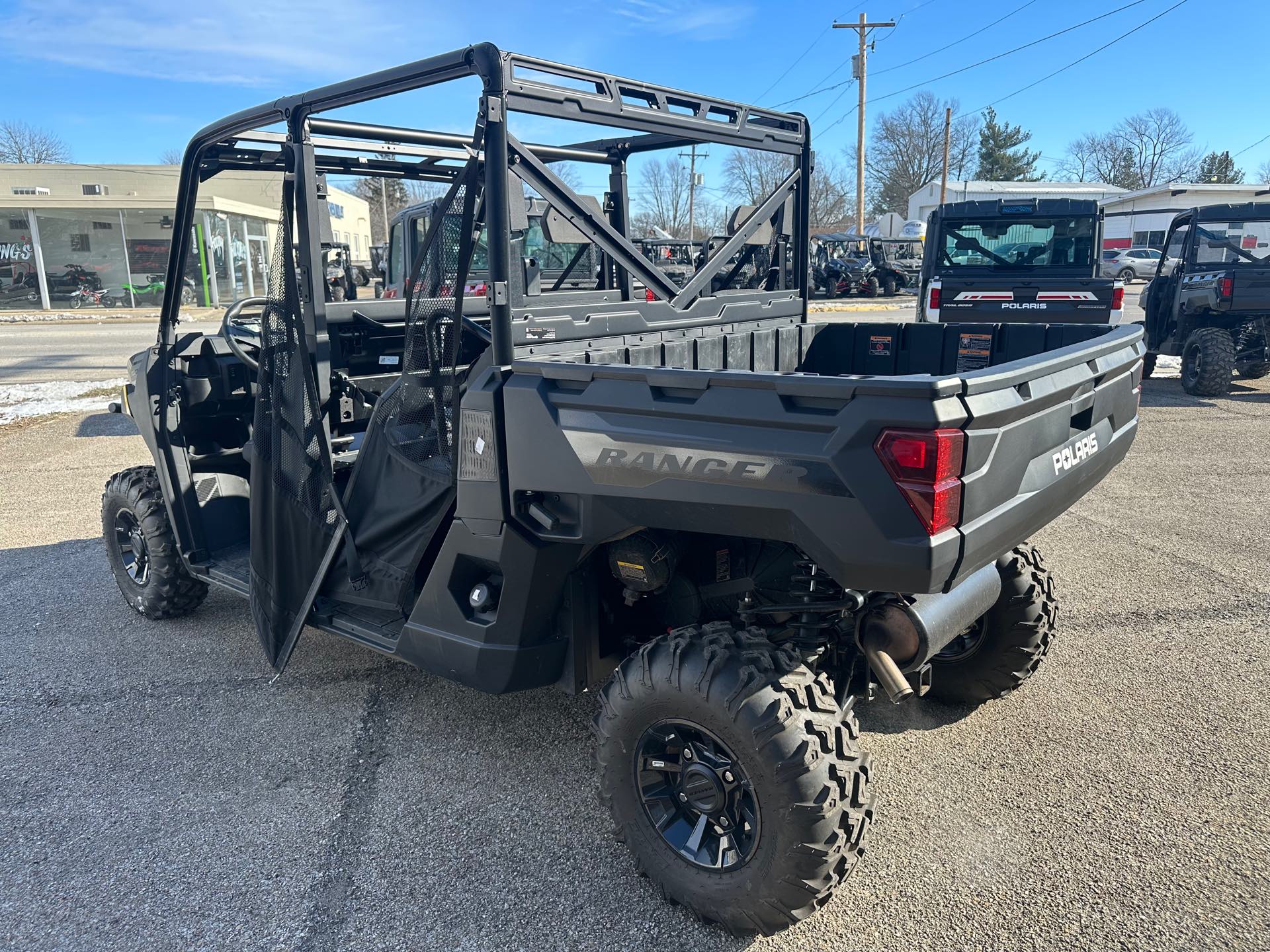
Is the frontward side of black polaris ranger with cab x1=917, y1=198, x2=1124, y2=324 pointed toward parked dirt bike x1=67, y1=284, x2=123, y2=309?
no

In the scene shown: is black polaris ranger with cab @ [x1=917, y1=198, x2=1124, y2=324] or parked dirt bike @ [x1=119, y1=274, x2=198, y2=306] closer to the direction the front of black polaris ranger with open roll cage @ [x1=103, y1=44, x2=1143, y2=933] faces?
the parked dirt bike

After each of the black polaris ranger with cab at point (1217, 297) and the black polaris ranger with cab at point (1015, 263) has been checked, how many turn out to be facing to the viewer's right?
0

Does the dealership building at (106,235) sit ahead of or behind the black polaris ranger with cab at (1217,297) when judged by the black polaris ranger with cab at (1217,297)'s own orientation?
ahead

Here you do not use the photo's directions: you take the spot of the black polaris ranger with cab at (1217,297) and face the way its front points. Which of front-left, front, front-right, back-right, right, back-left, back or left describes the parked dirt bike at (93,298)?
front-left

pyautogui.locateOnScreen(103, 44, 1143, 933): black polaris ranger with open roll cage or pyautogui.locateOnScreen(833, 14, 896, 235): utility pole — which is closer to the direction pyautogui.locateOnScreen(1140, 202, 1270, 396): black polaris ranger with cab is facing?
the utility pole

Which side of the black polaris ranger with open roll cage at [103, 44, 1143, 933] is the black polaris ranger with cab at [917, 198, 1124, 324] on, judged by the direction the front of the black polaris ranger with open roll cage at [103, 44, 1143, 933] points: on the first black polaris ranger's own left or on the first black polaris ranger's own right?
on the first black polaris ranger's own right

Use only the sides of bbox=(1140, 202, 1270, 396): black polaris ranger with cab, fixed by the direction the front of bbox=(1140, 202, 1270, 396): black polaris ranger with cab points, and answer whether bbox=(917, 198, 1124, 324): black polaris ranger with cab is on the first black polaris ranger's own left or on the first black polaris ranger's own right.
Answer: on the first black polaris ranger's own left

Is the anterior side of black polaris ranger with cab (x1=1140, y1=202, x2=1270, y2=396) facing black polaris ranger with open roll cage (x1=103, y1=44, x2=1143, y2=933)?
no

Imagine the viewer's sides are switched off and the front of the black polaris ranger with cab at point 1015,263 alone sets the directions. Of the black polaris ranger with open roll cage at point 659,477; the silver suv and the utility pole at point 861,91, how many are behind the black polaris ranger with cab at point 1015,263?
1

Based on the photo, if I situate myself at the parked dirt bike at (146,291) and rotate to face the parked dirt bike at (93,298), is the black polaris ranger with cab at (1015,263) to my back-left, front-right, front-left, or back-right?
back-left

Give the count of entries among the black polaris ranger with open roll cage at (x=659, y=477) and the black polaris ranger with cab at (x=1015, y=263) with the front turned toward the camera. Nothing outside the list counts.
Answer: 0

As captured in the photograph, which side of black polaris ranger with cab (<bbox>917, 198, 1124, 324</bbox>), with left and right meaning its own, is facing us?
back

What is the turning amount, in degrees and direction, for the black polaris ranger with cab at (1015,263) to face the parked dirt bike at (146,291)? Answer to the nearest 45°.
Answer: approximately 45° to its left

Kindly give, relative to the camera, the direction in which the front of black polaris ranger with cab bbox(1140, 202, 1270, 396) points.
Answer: facing away from the viewer and to the left of the viewer

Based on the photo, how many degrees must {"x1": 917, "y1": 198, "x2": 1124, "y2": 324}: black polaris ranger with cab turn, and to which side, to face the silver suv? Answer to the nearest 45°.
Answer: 0° — it already faces it

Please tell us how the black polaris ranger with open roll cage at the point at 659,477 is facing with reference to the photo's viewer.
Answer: facing away from the viewer and to the left of the viewer

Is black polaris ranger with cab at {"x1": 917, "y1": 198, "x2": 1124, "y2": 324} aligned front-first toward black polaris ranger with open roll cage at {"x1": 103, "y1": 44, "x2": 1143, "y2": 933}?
no
